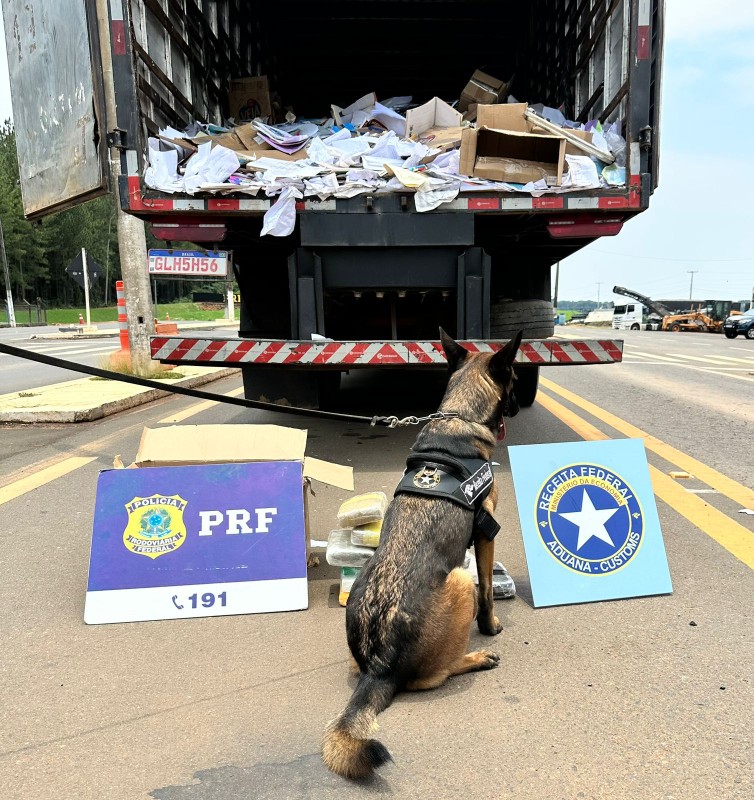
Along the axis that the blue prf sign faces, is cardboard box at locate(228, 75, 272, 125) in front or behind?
behind

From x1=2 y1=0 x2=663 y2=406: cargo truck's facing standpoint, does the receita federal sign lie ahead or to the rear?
to the rear

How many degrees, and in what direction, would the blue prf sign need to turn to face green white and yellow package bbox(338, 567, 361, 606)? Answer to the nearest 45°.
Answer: approximately 90° to its left

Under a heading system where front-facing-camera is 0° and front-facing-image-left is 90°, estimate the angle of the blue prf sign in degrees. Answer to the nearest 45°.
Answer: approximately 0°

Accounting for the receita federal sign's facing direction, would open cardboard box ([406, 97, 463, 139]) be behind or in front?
behind

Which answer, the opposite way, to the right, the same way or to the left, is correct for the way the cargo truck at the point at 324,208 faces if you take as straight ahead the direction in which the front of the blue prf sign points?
the opposite way

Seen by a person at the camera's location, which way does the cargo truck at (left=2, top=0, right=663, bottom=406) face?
facing away from the viewer

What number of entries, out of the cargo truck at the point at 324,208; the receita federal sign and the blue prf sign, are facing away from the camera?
1

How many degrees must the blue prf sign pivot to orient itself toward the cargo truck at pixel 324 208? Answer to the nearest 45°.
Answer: approximately 135° to its left

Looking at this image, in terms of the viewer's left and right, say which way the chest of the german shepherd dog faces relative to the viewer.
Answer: facing away from the viewer and to the right of the viewer

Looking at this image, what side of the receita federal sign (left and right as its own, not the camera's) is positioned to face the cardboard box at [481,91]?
back
